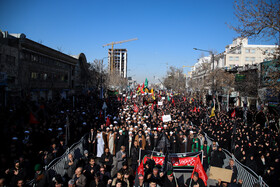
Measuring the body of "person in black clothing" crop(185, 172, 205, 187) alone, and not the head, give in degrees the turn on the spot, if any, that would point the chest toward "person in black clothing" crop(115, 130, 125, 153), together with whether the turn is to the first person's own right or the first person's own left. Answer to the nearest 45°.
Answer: approximately 135° to the first person's own right

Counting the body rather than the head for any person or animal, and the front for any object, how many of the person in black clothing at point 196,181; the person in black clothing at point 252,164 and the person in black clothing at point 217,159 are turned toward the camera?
3

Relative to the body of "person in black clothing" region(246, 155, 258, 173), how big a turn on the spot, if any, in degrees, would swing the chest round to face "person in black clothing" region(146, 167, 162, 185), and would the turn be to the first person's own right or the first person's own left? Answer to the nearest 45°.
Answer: approximately 45° to the first person's own right

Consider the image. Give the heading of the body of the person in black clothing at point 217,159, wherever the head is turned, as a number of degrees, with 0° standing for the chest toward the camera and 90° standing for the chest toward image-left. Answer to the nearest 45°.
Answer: approximately 0°

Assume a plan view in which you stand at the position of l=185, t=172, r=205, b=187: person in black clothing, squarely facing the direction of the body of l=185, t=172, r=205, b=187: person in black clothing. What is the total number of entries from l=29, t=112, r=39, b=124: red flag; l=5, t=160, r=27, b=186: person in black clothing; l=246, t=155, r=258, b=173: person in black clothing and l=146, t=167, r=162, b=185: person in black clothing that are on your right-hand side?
3

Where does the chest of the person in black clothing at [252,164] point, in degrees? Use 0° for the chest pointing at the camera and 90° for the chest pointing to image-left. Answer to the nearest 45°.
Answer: approximately 0°

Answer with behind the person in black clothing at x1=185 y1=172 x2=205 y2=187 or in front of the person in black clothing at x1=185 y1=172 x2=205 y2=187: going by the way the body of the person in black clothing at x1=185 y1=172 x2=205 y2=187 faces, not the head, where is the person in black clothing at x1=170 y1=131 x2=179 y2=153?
behind

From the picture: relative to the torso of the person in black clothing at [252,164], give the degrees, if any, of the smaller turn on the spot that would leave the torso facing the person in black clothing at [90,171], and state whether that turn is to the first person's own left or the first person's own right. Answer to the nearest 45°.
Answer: approximately 45° to the first person's own right

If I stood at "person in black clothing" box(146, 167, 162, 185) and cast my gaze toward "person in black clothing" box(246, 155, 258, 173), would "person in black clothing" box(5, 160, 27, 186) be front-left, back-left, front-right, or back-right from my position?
back-left

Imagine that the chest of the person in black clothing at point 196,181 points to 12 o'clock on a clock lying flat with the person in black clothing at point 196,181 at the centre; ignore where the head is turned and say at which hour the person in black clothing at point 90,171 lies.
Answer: the person in black clothing at point 90,171 is roughly at 3 o'clock from the person in black clothing at point 196,181.

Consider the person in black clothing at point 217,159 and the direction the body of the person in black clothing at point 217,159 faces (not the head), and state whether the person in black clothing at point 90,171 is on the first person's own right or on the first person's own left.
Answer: on the first person's own right

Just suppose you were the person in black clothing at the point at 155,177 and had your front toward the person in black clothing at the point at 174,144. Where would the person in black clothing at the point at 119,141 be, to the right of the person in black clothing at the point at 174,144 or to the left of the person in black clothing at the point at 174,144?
left

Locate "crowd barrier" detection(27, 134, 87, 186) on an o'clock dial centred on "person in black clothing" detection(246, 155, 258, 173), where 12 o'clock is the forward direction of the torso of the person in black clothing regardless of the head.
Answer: The crowd barrier is roughly at 2 o'clock from the person in black clothing.

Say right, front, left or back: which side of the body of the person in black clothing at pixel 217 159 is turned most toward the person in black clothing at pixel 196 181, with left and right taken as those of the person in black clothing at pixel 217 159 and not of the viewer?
front

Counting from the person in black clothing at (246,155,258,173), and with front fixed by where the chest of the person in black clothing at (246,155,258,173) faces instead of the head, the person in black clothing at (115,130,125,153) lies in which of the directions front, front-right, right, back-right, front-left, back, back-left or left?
right
